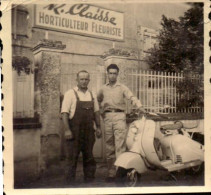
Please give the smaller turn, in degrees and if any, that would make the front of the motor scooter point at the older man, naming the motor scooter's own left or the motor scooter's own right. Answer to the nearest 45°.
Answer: approximately 45° to the motor scooter's own right

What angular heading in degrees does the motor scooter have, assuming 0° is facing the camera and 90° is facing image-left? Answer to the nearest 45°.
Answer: approximately 45°
